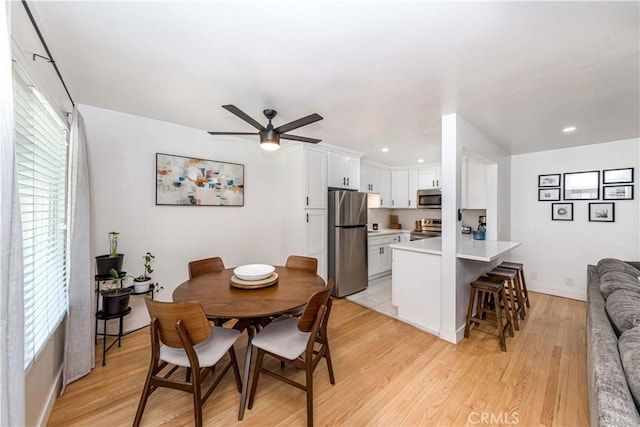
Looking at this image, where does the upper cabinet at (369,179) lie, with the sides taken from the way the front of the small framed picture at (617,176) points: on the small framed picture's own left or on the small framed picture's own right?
on the small framed picture's own right

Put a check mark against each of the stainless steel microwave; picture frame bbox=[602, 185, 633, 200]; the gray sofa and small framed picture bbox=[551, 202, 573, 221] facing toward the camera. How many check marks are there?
3

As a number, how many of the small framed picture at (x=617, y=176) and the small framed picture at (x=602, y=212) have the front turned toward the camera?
2

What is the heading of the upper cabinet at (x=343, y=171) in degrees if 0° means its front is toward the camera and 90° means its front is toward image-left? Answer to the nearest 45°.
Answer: approximately 315°

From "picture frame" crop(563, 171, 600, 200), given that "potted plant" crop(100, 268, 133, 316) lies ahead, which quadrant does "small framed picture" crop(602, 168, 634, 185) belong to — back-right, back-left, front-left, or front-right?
back-left

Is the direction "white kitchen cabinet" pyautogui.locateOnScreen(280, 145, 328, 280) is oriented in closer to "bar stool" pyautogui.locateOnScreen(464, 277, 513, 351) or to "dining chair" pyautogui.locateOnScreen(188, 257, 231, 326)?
the bar stool

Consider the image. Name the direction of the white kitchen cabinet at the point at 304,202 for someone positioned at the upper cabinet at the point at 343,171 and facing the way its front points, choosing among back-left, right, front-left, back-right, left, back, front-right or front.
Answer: right

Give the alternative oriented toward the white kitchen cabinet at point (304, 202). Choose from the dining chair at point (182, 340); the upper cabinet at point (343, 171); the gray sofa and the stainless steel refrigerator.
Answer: the dining chair
